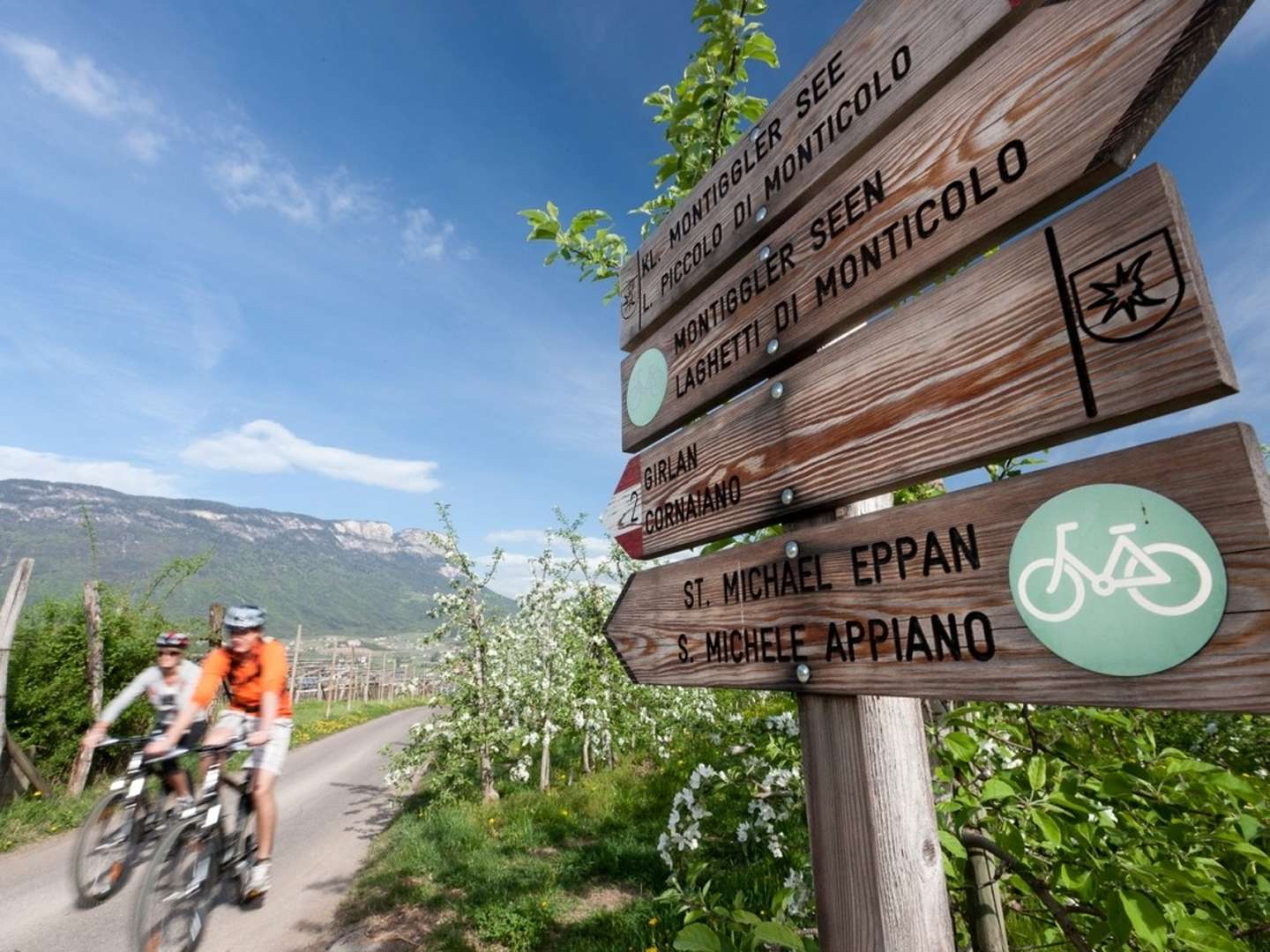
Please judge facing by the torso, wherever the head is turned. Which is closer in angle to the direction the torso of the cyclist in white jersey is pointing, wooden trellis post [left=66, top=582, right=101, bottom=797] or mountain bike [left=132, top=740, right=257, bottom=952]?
the mountain bike

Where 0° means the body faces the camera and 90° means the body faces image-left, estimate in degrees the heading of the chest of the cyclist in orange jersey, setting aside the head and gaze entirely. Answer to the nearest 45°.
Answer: approximately 45°

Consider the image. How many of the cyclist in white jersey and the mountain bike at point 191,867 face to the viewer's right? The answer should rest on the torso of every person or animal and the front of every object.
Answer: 0

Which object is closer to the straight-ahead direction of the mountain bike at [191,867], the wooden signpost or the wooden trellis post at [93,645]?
the wooden signpost

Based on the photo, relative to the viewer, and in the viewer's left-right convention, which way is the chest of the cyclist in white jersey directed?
facing the viewer and to the left of the viewer

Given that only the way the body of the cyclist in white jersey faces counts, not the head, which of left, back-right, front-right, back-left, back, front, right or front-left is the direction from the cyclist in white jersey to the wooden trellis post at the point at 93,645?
back-right

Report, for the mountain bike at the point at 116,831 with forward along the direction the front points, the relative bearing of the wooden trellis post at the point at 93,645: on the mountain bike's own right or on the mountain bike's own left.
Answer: on the mountain bike's own right

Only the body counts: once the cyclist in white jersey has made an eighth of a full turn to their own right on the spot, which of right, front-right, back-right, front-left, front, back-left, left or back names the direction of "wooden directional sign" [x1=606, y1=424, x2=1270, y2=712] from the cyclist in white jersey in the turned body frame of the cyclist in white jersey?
left

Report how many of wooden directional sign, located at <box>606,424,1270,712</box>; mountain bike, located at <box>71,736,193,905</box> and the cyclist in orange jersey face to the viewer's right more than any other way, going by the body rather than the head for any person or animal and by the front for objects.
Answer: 0

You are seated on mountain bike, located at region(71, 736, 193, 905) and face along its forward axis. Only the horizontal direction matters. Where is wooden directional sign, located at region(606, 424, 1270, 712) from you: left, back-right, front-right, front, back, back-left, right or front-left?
front-left

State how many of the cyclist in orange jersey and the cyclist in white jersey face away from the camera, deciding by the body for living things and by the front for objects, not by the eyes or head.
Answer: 0
